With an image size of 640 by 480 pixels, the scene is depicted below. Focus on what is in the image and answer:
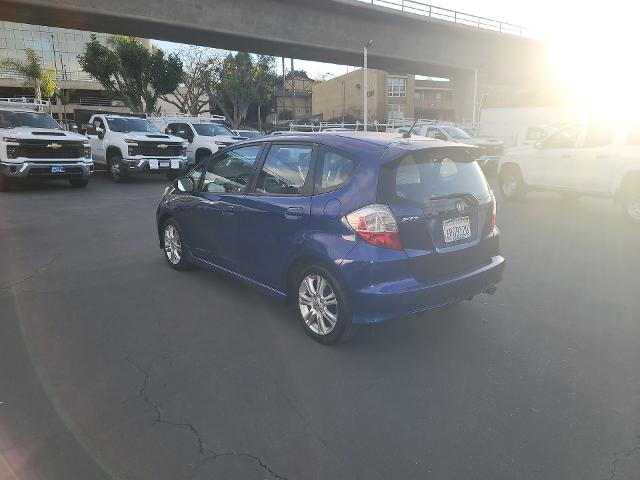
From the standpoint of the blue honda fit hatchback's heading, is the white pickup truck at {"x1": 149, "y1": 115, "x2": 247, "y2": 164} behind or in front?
in front

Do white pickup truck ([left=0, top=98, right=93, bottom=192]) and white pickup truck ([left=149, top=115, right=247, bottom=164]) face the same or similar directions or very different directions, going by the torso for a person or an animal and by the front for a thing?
same or similar directions

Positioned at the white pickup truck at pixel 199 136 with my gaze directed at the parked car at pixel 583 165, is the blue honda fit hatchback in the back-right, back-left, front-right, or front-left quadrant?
front-right

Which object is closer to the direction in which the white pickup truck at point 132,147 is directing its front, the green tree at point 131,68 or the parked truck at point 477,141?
the parked truck

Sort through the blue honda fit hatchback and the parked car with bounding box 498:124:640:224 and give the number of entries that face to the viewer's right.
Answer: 0

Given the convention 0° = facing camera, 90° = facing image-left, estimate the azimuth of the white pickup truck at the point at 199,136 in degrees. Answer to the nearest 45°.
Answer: approximately 315°

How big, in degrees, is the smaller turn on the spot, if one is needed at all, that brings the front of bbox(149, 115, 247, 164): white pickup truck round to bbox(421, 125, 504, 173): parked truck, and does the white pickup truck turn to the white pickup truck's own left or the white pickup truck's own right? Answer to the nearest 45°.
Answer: approximately 45° to the white pickup truck's own left

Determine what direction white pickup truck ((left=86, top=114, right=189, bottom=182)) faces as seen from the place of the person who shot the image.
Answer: facing the viewer and to the right of the viewer

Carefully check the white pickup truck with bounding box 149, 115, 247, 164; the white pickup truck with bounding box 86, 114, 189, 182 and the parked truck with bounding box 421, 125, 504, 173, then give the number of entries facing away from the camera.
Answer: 0

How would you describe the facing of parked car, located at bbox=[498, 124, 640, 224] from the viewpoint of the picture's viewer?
facing away from the viewer and to the left of the viewer

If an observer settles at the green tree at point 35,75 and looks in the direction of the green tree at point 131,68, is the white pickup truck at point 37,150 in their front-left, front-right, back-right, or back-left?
front-right

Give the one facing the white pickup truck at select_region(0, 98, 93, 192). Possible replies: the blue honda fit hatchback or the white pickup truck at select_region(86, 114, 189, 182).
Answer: the blue honda fit hatchback

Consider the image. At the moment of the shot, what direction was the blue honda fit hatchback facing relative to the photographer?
facing away from the viewer and to the left of the viewer

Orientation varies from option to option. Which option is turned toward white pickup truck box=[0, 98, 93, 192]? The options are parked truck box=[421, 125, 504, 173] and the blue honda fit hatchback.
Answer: the blue honda fit hatchback

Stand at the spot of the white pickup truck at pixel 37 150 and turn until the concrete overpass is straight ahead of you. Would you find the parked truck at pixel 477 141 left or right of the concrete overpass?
right

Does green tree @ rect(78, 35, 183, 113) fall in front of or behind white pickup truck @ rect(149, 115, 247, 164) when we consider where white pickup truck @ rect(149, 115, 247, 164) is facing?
behind

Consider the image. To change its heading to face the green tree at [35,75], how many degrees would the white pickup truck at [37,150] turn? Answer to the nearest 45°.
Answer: approximately 135° to its left
